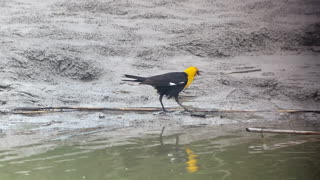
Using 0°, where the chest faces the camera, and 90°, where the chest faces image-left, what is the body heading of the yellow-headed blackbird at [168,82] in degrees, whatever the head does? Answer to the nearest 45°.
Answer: approximately 270°
